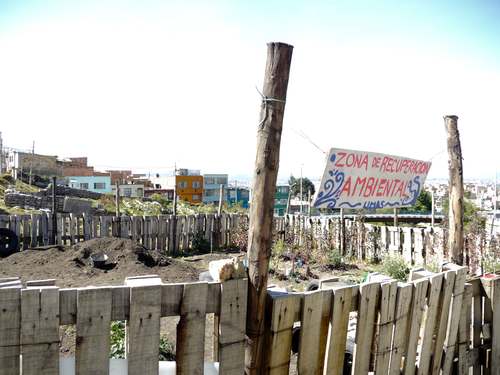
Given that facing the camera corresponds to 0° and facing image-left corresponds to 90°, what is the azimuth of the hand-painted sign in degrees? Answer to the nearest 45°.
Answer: approximately 315°

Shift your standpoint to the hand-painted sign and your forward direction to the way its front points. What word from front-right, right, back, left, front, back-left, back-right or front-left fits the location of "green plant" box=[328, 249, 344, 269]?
back-left

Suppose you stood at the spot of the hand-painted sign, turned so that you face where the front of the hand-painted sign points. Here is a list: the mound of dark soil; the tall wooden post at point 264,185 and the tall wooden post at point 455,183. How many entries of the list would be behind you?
1

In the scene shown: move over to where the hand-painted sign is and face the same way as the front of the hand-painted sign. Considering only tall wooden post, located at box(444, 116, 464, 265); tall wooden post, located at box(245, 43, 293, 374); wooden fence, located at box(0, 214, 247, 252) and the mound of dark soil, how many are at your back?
2

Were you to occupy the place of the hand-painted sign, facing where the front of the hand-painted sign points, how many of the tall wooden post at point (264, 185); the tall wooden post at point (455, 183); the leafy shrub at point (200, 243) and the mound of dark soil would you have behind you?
2

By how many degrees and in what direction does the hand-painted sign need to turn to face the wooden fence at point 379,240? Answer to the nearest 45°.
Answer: approximately 135° to its left

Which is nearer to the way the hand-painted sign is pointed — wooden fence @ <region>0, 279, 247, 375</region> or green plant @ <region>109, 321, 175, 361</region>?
the wooden fence

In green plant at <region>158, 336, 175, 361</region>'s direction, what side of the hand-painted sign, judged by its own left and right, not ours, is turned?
right

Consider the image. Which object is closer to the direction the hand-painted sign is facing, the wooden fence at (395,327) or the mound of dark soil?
the wooden fence

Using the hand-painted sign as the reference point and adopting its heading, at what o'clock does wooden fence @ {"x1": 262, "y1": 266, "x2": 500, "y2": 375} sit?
The wooden fence is roughly at 1 o'clock from the hand-painted sign.
